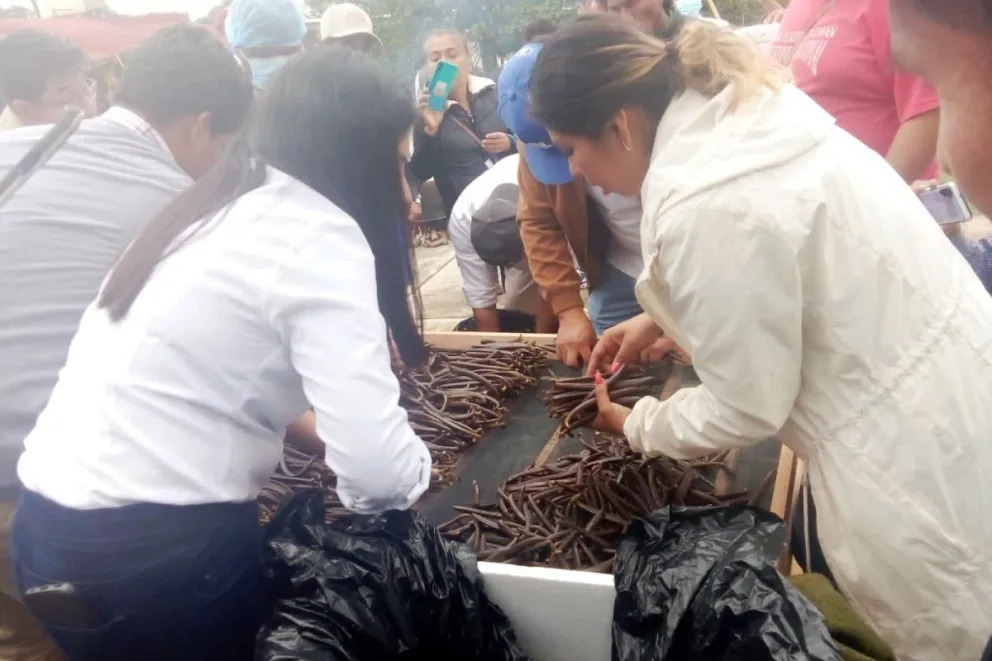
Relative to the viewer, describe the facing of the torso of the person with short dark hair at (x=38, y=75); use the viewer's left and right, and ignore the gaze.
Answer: facing to the right of the viewer

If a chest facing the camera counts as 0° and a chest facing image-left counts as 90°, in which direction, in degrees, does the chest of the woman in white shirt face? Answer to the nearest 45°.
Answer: approximately 225°

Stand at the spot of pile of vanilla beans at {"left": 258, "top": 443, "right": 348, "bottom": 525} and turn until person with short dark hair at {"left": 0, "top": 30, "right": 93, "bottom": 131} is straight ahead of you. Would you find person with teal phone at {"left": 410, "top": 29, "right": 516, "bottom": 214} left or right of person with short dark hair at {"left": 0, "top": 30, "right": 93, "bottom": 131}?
right

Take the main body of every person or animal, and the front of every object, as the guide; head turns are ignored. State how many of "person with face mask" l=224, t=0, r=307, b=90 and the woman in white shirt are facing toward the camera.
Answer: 1

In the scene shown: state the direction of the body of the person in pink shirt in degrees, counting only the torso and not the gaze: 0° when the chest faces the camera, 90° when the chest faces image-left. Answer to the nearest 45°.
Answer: approximately 45°

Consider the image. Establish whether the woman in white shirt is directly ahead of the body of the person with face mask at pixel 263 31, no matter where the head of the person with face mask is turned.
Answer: yes

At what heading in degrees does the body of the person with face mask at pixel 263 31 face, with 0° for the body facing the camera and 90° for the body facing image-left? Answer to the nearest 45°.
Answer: approximately 0°

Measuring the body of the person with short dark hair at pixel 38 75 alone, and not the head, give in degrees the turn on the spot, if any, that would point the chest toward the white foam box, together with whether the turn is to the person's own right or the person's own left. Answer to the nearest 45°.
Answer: approximately 90° to the person's own right

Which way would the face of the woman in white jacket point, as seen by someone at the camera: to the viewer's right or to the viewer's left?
to the viewer's left
